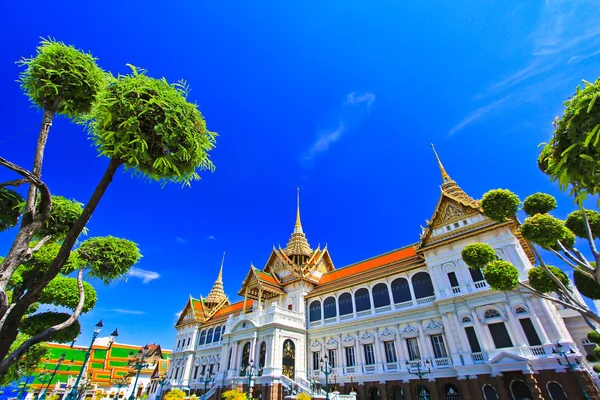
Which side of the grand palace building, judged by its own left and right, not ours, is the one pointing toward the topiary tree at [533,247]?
left

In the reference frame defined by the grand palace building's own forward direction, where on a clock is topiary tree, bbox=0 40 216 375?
The topiary tree is roughly at 11 o'clock from the grand palace building.

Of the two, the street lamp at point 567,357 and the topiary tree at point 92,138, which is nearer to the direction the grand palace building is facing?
the topiary tree

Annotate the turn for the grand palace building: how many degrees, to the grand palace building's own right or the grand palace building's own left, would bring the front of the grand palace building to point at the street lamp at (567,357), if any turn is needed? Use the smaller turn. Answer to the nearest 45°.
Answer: approximately 90° to the grand palace building's own left

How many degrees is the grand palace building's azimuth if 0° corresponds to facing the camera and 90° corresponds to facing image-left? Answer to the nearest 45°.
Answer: approximately 45°
